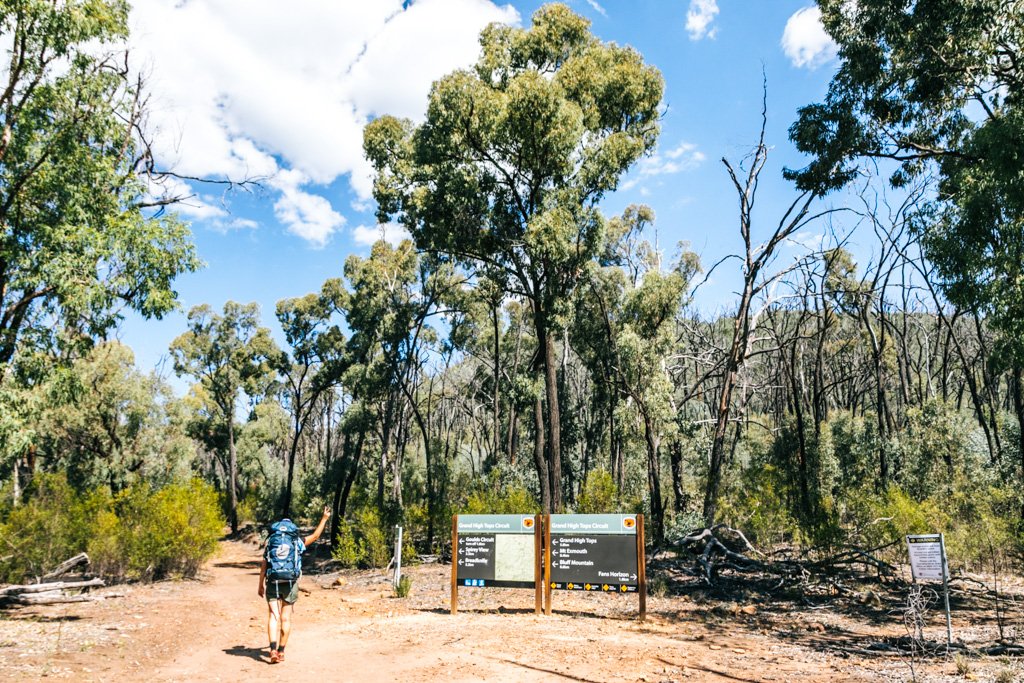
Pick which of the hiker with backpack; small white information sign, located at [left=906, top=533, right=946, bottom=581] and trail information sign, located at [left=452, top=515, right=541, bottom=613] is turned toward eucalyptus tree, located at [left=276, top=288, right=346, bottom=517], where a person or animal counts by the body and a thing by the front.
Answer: the hiker with backpack

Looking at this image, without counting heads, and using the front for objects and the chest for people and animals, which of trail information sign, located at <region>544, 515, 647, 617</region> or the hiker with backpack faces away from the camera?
the hiker with backpack

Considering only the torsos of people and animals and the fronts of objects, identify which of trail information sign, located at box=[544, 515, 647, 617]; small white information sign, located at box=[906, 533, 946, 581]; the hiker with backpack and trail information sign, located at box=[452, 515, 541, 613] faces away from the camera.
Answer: the hiker with backpack

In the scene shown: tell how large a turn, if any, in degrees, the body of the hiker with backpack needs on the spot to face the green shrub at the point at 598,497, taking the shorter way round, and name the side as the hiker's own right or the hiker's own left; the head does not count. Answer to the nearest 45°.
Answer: approximately 45° to the hiker's own right

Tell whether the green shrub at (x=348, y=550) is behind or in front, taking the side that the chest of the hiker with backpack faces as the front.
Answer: in front

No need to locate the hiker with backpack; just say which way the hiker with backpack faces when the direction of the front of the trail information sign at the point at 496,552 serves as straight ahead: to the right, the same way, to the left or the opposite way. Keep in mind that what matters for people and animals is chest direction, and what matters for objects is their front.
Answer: the opposite way
